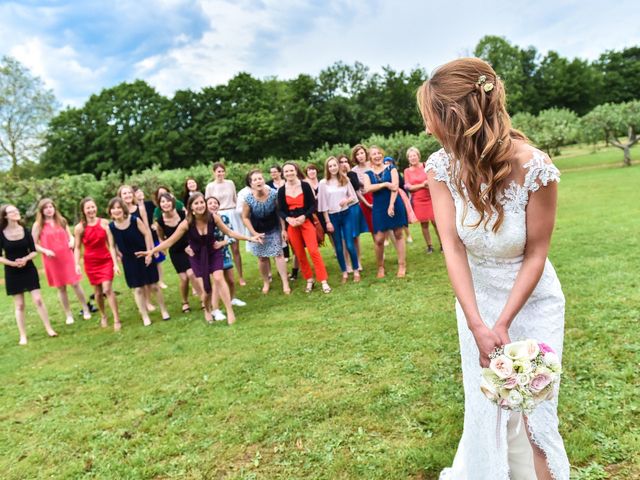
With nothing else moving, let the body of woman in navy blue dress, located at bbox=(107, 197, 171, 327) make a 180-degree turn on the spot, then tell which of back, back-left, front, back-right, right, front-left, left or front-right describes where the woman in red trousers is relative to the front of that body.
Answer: right

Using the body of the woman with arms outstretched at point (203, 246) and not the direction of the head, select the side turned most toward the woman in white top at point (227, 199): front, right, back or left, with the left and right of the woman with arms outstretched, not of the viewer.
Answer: back

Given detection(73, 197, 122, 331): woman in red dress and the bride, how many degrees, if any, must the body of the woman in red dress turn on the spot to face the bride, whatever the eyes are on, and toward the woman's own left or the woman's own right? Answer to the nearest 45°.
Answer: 0° — they already face them

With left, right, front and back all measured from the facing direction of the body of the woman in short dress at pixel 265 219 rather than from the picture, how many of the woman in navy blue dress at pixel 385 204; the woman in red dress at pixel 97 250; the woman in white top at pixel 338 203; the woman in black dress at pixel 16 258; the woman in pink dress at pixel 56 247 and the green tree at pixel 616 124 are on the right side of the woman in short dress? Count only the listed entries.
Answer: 3

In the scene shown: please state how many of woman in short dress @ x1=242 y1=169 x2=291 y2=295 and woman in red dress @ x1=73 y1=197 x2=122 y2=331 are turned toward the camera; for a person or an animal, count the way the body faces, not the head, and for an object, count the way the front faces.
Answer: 2

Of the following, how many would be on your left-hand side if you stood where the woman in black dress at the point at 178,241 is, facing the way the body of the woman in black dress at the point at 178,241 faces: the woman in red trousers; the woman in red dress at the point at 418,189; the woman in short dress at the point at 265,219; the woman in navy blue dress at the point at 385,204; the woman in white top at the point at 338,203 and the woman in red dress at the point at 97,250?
5

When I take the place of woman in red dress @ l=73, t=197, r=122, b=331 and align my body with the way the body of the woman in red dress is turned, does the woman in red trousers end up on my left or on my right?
on my left

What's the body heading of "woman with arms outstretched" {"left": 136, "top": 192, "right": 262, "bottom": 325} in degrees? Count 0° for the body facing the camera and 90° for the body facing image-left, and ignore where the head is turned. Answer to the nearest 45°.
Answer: approximately 0°

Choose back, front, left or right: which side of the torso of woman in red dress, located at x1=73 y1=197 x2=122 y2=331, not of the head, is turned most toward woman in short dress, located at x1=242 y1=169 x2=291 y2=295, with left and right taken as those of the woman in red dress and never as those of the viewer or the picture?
left

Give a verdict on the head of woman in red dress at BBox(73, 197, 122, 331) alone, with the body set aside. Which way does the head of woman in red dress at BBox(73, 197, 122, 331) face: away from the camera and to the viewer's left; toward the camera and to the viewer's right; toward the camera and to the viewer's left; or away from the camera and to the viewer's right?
toward the camera and to the viewer's right

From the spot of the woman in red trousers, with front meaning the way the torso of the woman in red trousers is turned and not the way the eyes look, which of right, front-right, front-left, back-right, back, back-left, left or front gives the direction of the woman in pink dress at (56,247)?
right
